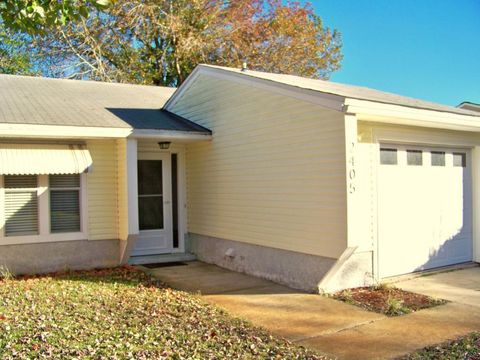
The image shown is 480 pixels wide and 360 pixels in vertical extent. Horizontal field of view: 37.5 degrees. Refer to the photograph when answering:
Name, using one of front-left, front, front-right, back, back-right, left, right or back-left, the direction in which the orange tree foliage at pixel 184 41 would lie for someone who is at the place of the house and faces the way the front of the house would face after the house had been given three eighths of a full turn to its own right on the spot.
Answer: right

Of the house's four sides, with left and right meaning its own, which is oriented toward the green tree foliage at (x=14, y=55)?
back

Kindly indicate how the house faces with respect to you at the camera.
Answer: facing the viewer and to the right of the viewer
